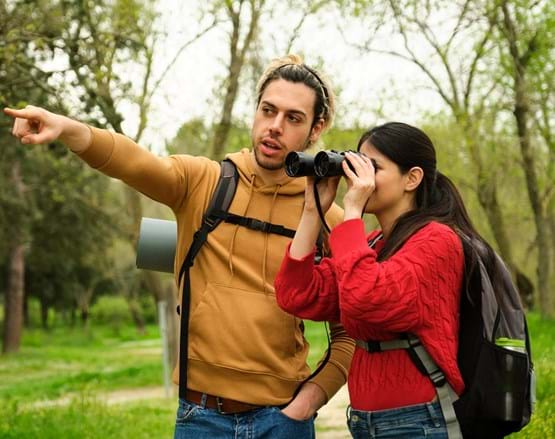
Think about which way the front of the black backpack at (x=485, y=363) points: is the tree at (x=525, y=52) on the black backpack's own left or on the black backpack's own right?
on the black backpack's own left

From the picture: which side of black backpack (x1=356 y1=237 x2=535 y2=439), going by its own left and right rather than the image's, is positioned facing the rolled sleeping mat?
back

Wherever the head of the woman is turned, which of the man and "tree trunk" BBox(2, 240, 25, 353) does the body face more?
the man

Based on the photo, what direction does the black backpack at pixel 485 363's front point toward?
to the viewer's right

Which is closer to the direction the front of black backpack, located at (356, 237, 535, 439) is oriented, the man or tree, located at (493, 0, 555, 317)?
the tree

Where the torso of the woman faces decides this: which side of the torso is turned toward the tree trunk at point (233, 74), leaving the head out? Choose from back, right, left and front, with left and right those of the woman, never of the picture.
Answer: right

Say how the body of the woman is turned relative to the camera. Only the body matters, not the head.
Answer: to the viewer's left
